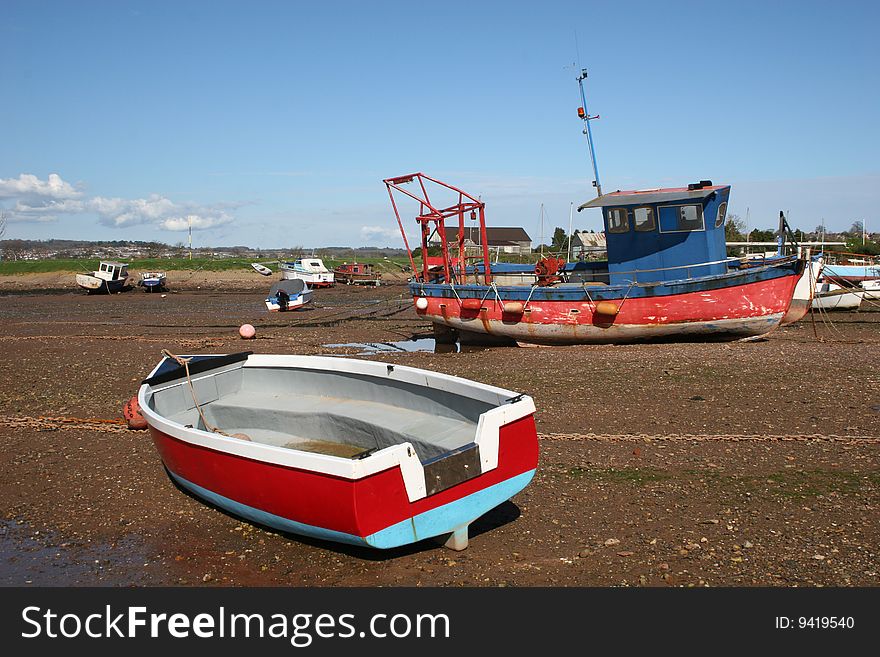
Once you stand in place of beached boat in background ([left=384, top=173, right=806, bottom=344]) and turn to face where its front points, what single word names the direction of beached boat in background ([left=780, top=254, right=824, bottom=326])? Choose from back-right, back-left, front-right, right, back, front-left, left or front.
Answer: front-left

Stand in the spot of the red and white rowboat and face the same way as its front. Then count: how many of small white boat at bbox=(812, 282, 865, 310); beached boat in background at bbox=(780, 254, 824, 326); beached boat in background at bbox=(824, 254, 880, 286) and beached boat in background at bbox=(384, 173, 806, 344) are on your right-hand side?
4

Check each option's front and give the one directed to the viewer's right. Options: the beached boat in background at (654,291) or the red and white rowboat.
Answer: the beached boat in background

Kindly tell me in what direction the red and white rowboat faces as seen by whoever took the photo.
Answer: facing away from the viewer and to the left of the viewer

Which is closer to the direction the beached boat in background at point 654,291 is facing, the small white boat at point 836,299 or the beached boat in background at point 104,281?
the small white boat

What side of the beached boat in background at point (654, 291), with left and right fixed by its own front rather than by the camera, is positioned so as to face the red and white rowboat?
right

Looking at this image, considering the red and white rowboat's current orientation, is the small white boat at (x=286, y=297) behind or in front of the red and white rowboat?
in front

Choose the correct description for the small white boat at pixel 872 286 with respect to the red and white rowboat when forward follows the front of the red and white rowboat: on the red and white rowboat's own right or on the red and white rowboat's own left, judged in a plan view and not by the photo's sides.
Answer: on the red and white rowboat's own right

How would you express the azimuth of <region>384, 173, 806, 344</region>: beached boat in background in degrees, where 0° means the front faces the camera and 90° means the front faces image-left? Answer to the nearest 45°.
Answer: approximately 270°
